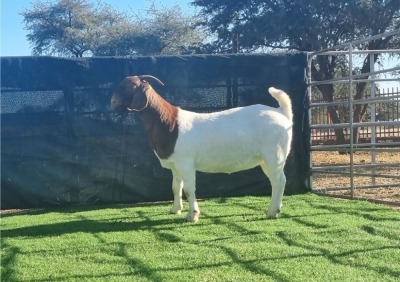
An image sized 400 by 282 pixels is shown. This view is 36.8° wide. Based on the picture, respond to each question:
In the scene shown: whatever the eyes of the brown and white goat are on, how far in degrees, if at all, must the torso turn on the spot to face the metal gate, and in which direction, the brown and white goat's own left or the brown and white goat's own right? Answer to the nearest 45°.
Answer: approximately 135° to the brown and white goat's own right

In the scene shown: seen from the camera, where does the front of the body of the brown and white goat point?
to the viewer's left

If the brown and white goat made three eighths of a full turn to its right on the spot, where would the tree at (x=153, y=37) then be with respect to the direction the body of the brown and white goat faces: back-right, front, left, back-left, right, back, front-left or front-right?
front-left
